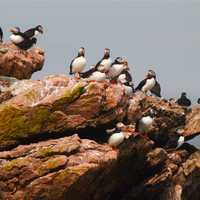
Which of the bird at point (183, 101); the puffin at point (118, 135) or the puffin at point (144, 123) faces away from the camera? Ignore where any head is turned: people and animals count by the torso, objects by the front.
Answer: the bird

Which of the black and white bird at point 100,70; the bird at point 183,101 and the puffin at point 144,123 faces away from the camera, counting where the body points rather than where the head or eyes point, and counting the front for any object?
the bird

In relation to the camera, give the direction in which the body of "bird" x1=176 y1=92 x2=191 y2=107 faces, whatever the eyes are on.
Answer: away from the camera

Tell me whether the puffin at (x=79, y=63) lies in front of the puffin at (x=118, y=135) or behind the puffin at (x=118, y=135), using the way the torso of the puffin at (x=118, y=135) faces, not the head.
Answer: behind

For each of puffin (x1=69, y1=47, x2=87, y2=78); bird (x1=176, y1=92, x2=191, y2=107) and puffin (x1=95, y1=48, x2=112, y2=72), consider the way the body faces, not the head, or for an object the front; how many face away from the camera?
1

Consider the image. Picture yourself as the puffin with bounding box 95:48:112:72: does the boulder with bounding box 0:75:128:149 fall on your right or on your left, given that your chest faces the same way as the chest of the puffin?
on your right

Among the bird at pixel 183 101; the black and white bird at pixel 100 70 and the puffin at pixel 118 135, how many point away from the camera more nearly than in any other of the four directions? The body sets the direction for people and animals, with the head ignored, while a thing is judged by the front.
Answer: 1

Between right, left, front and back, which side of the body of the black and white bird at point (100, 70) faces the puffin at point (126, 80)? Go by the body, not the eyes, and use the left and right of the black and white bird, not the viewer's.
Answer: left

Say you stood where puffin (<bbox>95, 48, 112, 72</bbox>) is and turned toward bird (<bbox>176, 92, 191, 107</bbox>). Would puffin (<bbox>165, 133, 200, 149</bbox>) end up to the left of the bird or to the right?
right

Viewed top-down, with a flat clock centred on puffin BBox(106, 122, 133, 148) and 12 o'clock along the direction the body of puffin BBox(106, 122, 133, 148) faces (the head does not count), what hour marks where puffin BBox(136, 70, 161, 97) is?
puffin BBox(136, 70, 161, 97) is roughly at 8 o'clock from puffin BBox(106, 122, 133, 148).

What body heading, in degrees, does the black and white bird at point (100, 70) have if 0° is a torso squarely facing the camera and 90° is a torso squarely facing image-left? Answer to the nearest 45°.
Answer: approximately 315°

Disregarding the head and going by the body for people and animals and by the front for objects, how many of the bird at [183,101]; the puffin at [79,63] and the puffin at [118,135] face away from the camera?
1
